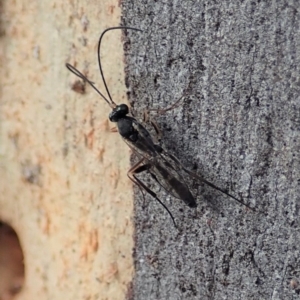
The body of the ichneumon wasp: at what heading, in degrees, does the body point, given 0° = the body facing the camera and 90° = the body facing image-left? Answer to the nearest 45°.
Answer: approximately 135°
